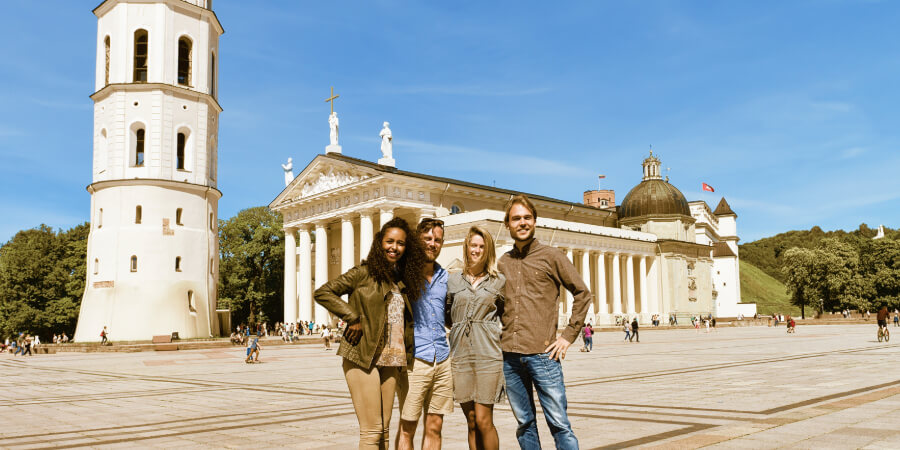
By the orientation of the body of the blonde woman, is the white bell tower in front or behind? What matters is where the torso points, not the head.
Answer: behind

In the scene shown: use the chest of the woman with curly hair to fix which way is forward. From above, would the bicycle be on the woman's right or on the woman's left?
on the woman's left

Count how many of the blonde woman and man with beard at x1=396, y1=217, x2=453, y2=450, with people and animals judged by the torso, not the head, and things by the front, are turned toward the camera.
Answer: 2

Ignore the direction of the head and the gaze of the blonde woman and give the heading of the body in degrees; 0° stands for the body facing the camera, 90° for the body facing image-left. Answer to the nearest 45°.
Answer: approximately 0°

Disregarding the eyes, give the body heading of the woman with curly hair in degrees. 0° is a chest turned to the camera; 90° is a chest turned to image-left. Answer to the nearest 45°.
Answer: approximately 315°
